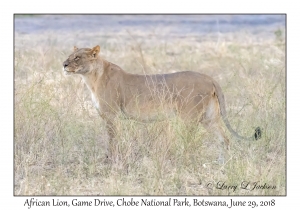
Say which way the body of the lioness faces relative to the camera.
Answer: to the viewer's left
